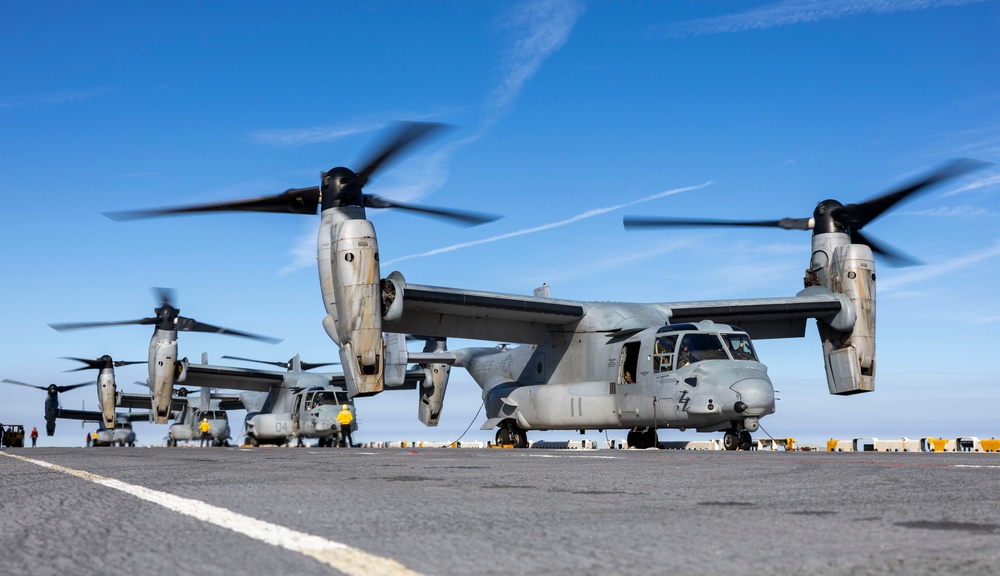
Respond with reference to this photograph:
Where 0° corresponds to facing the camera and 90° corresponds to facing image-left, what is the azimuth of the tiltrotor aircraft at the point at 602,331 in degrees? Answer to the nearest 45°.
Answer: approximately 315°

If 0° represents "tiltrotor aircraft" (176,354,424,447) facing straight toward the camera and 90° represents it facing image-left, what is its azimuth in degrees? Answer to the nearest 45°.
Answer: approximately 315°

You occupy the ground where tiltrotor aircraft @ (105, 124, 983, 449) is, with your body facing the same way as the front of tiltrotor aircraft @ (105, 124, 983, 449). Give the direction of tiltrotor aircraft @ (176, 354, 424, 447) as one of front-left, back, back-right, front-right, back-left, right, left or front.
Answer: back

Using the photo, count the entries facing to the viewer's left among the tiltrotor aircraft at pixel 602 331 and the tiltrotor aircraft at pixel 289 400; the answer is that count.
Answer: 0

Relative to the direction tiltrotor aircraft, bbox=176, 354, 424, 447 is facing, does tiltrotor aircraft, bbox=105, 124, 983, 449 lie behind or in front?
in front
